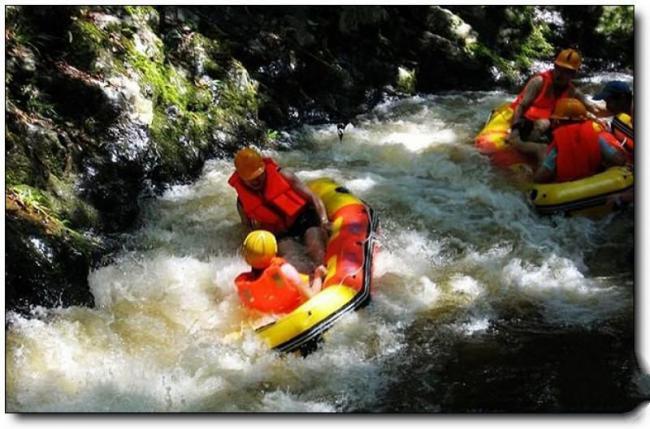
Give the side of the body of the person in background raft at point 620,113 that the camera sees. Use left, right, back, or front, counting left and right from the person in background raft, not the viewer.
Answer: left

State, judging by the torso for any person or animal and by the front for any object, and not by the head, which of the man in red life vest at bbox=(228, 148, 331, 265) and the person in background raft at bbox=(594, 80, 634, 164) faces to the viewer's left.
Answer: the person in background raft

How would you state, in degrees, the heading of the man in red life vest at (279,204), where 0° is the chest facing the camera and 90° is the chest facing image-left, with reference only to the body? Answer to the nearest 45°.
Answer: approximately 0°

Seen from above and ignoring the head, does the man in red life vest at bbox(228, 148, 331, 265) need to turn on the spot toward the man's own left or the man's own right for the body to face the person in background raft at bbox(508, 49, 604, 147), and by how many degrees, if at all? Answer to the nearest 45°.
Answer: approximately 135° to the man's own left

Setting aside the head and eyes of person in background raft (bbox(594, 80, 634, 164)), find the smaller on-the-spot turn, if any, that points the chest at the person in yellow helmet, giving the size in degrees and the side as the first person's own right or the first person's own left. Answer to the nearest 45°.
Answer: approximately 45° to the first person's own left

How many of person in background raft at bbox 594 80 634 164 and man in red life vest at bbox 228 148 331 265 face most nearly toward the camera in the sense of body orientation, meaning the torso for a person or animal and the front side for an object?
1

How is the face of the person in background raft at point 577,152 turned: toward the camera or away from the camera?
away from the camera

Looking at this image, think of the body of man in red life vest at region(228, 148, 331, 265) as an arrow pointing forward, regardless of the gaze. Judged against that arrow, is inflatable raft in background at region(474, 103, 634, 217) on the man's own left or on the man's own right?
on the man's own left
